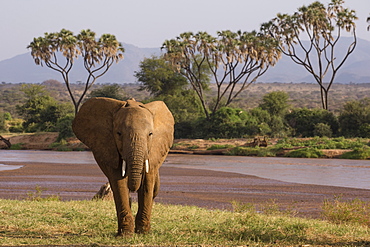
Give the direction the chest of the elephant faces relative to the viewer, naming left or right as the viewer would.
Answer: facing the viewer

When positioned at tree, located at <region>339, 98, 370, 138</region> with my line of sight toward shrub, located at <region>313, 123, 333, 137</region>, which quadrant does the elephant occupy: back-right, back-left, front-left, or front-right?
front-left

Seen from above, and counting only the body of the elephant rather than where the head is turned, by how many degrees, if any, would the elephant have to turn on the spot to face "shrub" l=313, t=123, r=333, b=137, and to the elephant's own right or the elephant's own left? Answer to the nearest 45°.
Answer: approximately 135° to the elephant's own left

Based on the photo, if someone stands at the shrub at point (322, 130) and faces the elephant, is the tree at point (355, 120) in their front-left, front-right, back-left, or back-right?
back-left

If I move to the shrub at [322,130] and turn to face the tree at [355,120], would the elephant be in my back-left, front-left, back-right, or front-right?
back-right

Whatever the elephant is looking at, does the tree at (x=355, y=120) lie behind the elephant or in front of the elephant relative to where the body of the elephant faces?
behind
